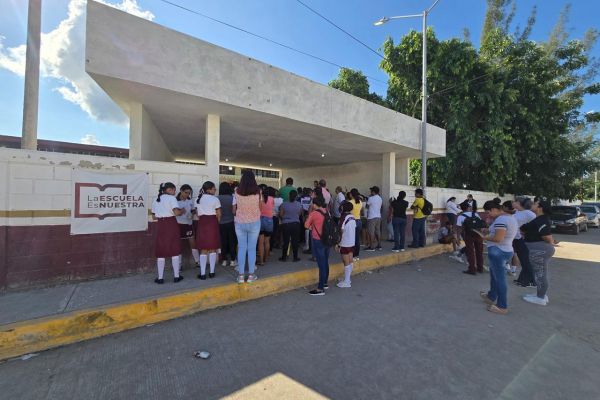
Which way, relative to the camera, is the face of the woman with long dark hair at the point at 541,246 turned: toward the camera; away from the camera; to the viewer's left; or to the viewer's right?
to the viewer's left

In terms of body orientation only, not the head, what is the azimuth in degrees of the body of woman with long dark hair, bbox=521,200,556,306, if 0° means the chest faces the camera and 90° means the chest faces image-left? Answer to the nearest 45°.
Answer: approximately 90°

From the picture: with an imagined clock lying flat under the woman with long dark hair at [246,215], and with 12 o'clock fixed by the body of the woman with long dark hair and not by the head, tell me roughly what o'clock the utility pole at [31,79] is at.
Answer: The utility pole is roughly at 9 o'clock from the woman with long dark hair.

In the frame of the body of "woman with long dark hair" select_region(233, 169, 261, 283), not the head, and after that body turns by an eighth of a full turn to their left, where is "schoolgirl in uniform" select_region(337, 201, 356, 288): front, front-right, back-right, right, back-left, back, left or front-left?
back-right

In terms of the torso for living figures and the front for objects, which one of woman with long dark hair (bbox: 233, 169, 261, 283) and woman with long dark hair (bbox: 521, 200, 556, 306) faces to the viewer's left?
woman with long dark hair (bbox: 521, 200, 556, 306)

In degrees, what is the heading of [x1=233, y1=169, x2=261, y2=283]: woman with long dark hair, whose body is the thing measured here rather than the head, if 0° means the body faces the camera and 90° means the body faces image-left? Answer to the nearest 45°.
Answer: approximately 180°

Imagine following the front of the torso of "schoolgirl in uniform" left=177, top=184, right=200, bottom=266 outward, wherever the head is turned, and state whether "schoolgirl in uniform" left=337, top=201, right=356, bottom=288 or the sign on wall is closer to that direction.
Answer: the schoolgirl in uniform

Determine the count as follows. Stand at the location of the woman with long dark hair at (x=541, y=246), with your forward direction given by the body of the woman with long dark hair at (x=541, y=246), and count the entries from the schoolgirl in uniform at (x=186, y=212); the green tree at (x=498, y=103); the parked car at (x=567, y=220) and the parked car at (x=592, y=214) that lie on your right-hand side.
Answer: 3
